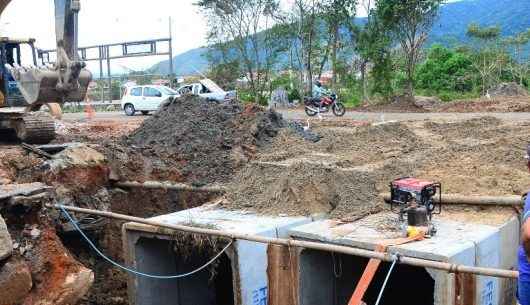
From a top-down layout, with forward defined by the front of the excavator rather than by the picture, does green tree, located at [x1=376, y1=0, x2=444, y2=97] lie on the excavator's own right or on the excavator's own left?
on the excavator's own left

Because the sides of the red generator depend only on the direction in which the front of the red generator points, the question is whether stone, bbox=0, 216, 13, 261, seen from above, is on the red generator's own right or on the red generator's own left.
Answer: on the red generator's own right

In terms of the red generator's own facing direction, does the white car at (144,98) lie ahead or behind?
behind

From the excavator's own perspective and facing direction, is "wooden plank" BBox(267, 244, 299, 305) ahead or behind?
ahead

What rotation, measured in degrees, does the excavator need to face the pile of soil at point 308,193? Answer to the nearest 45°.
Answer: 0° — it already faces it

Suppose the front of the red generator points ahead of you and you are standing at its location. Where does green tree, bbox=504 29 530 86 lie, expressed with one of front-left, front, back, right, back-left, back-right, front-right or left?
back
